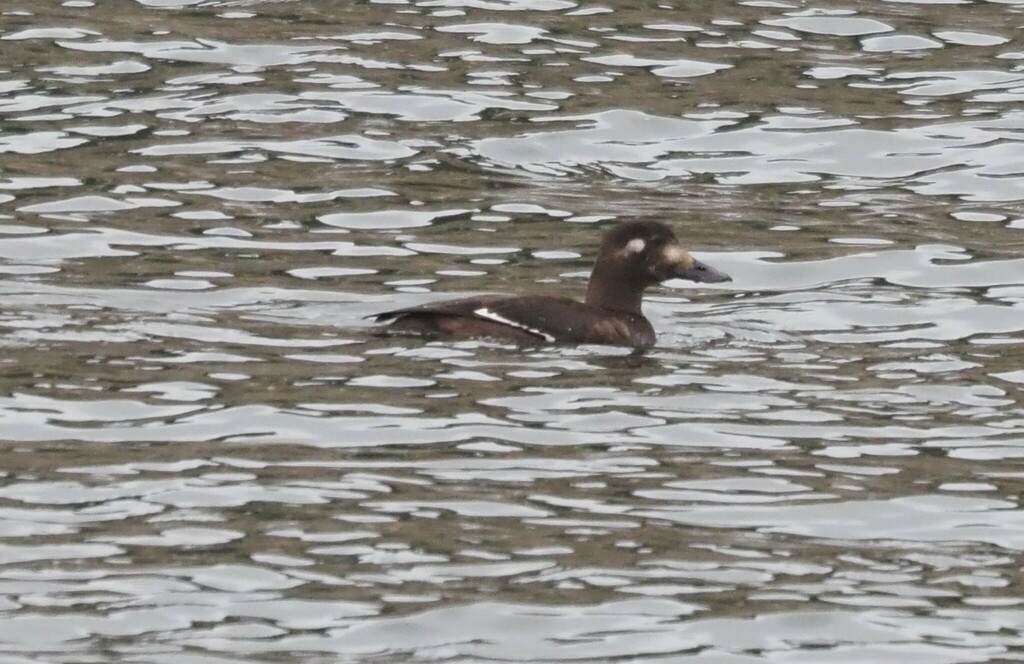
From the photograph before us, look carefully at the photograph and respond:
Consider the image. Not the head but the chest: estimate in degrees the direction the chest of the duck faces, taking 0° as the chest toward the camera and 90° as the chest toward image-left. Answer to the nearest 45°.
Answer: approximately 270°
